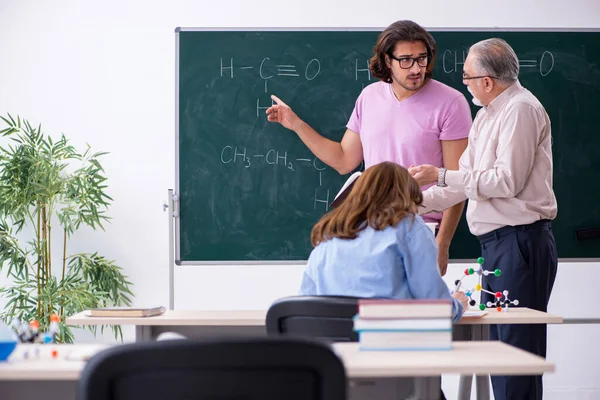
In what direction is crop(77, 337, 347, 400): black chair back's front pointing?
away from the camera

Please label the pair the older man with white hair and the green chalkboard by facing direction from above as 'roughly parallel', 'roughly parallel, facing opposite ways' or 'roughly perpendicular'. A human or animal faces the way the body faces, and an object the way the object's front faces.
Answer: roughly perpendicular

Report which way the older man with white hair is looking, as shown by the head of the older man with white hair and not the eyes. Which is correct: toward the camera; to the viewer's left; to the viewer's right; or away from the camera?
to the viewer's left

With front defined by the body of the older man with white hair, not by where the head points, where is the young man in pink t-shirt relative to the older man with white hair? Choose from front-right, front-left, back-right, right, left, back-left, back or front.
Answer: front-right

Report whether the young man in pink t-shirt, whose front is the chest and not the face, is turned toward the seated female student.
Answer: yes

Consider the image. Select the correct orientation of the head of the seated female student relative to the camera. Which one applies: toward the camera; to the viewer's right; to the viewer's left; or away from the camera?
away from the camera

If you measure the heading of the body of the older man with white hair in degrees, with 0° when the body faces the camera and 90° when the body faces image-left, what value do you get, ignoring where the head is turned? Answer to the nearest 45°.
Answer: approximately 90°

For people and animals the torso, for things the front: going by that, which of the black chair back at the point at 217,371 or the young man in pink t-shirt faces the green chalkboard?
the black chair back

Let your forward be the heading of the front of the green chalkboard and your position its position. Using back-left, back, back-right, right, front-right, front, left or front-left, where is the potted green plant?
right

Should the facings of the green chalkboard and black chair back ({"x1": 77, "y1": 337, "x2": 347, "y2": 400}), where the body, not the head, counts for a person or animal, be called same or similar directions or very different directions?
very different directions

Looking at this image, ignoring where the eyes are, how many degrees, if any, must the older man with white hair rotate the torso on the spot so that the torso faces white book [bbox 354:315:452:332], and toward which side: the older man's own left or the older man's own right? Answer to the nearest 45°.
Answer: approximately 90° to the older man's own left

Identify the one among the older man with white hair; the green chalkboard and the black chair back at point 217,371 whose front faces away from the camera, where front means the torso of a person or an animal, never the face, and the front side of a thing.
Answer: the black chair back

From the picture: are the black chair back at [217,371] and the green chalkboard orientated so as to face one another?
yes
